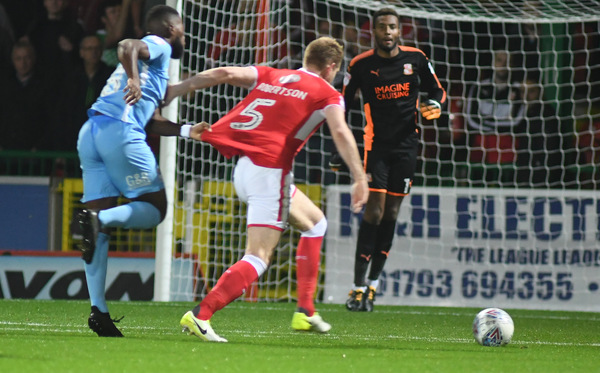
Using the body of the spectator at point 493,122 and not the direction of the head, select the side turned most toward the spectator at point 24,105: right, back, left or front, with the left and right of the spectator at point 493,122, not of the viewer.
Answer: right

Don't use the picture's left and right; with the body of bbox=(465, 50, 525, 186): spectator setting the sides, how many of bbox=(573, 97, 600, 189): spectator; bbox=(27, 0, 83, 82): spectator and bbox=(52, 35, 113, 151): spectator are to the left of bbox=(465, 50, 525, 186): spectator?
1

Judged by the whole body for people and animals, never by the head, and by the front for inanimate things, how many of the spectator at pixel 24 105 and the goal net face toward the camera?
2

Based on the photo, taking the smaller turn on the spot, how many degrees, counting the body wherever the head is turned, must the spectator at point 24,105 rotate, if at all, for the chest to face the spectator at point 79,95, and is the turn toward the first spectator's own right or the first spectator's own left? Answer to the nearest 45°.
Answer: approximately 45° to the first spectator's own left

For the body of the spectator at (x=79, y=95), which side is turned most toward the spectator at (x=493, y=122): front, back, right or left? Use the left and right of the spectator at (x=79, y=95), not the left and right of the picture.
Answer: left

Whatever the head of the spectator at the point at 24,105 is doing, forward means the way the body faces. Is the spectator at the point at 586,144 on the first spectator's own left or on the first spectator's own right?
on the first spectator's own left

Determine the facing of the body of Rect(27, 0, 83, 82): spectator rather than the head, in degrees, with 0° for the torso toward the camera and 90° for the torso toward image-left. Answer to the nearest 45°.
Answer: approximately 0°
